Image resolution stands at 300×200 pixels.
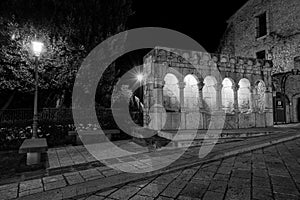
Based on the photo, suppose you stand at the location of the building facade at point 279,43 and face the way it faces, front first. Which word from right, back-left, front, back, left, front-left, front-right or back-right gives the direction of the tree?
front

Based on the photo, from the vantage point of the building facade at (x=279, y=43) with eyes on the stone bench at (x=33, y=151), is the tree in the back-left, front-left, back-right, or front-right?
front-right

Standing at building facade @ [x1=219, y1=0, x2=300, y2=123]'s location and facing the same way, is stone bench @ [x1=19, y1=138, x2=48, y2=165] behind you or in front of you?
in front
